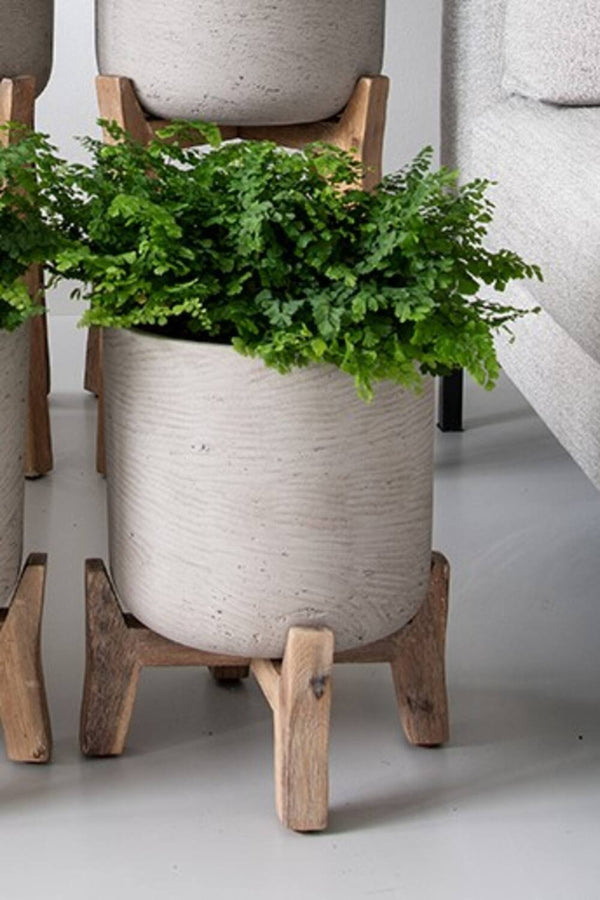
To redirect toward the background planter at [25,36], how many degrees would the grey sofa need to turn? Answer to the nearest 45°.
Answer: approximately 45° to its right

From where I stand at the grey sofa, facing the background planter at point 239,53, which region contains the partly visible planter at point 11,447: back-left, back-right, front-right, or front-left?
front-left

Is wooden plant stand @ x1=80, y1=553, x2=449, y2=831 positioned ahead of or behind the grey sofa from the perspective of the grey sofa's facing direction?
ahead

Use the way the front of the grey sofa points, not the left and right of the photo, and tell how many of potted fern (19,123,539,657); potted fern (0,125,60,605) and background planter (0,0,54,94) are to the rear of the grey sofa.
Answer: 0

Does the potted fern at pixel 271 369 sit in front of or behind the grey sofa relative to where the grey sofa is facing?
in front

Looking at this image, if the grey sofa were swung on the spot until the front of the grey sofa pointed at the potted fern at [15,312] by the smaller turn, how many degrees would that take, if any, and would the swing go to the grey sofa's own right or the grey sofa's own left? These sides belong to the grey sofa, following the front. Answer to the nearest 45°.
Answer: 0° — it already faces it

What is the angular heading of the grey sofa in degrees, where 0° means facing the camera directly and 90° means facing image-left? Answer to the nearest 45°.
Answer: approximately 45°

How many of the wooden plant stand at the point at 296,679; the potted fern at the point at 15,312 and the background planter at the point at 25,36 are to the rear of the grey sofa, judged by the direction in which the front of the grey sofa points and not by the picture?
0

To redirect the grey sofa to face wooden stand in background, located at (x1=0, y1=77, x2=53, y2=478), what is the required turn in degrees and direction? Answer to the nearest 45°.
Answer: approximately 45° to its right

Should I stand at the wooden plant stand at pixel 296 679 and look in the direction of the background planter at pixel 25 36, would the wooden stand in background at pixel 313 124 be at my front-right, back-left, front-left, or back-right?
front-right
